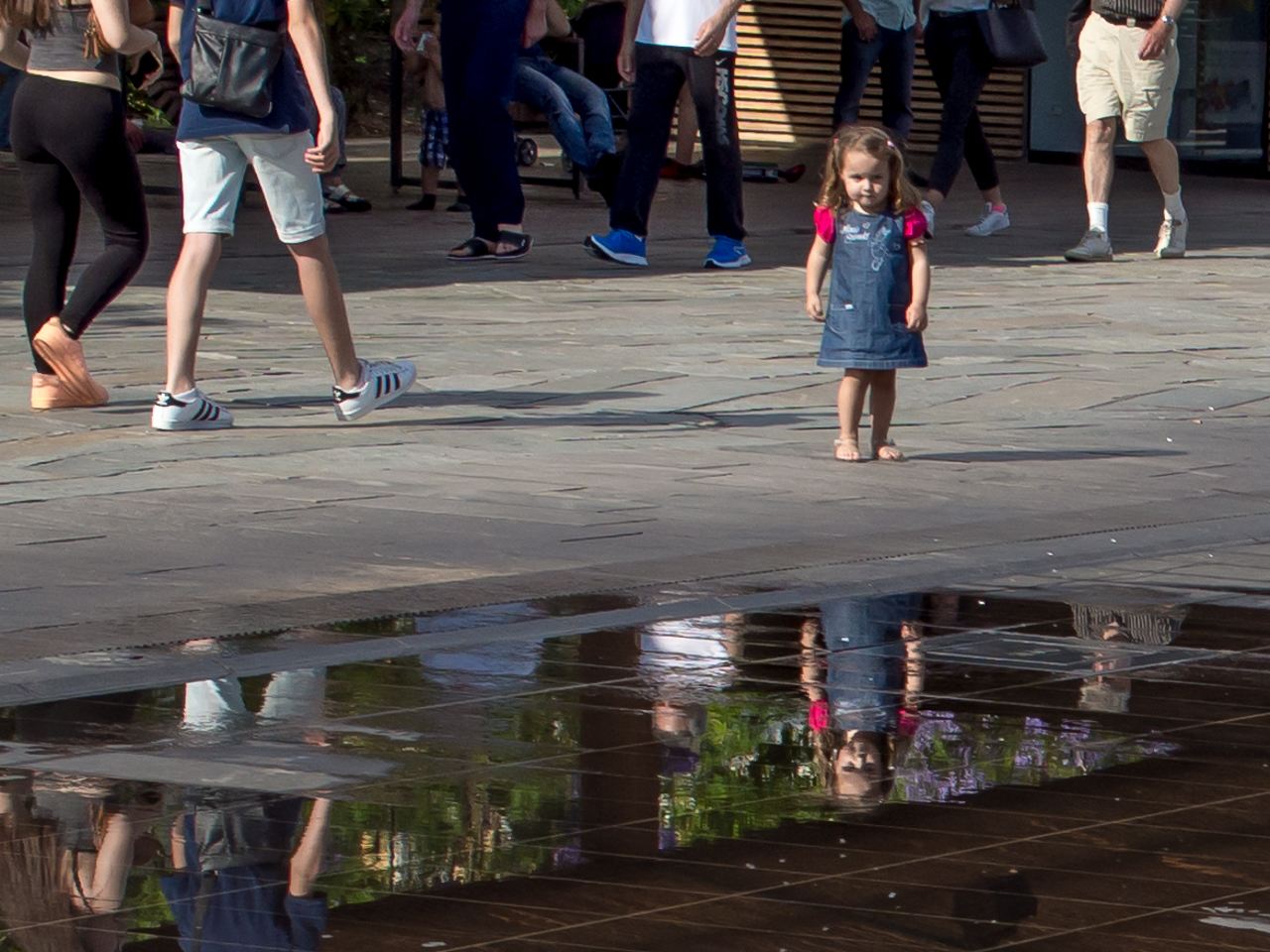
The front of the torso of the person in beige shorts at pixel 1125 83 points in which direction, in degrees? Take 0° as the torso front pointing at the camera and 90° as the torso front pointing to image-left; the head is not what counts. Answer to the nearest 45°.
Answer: approximately 45°

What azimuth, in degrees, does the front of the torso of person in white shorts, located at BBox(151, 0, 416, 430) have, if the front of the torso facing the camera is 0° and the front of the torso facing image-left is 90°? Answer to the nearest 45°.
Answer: approximately 225°

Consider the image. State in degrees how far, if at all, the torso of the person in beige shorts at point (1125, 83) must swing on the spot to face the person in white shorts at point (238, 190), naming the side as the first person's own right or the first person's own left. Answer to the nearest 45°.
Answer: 0° — they already face them

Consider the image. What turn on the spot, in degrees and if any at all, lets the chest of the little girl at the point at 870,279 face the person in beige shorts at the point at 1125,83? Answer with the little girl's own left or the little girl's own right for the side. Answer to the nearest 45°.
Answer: approximately 180°
